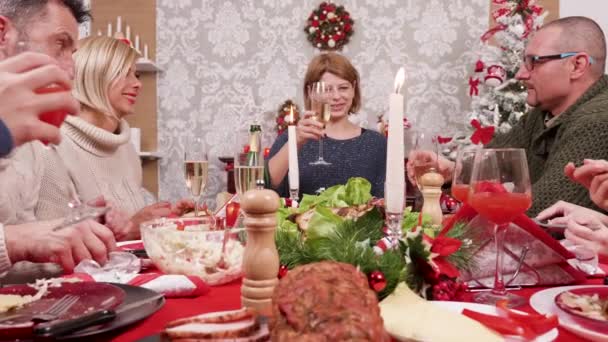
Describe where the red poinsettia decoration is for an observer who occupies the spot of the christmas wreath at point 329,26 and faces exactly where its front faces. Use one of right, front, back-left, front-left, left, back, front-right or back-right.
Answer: front

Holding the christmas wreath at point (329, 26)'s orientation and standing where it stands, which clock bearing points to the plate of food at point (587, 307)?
The plate of food is roughly at 12 o'clock from the christmas wreath.

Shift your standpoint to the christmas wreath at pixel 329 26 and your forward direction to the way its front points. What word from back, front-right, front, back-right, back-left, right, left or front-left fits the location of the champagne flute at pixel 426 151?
front

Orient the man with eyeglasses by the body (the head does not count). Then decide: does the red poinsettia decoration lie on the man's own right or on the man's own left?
on the man's own left

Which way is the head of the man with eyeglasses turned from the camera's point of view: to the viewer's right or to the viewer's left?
to the viewer's left

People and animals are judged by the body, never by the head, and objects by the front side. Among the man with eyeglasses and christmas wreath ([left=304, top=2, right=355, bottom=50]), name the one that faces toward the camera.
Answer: the christmas wreath

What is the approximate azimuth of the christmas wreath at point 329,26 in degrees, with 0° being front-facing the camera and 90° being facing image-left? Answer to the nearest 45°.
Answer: approximately 0°

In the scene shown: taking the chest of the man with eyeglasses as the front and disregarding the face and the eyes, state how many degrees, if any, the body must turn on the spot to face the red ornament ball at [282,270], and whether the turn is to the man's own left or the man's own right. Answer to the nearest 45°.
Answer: approximately 90° to the man's own left

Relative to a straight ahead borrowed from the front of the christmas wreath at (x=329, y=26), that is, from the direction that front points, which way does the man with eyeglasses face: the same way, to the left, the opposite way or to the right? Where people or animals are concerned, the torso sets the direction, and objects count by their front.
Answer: to the right

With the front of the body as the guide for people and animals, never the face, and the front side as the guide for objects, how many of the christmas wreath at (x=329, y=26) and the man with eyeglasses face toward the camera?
1

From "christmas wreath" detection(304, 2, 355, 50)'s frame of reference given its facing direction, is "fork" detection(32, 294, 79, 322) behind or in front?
in front

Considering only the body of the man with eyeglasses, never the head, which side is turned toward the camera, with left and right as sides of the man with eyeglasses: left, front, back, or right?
left
